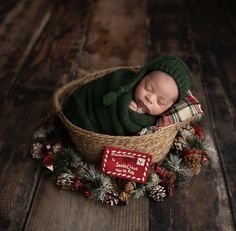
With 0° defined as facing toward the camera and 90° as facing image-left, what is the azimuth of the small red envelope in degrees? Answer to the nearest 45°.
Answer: approximately 0°
